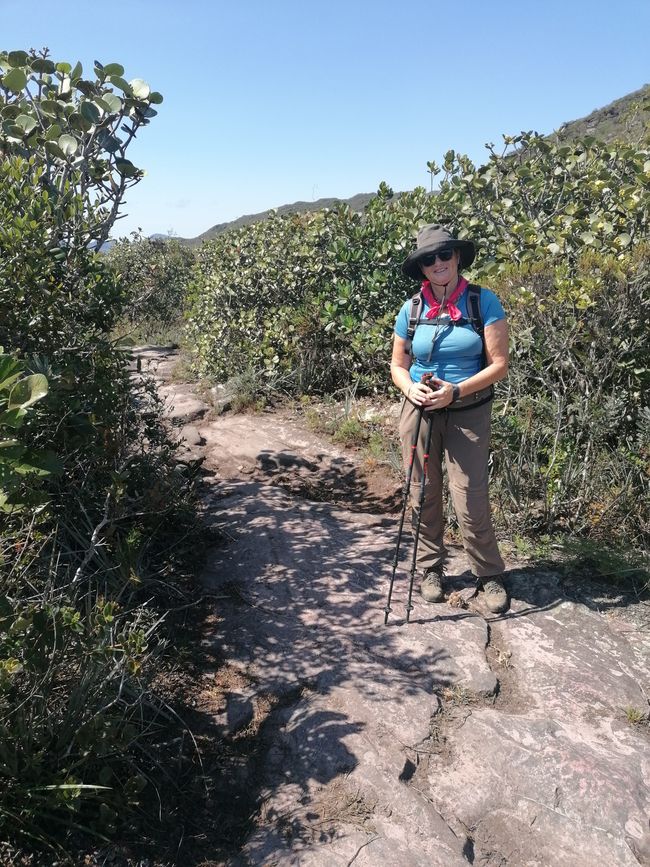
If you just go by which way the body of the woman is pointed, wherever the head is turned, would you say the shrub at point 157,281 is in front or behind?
behind

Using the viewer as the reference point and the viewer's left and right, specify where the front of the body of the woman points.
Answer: facing the viewer

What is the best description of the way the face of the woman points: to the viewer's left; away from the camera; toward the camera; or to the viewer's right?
toward the camera
